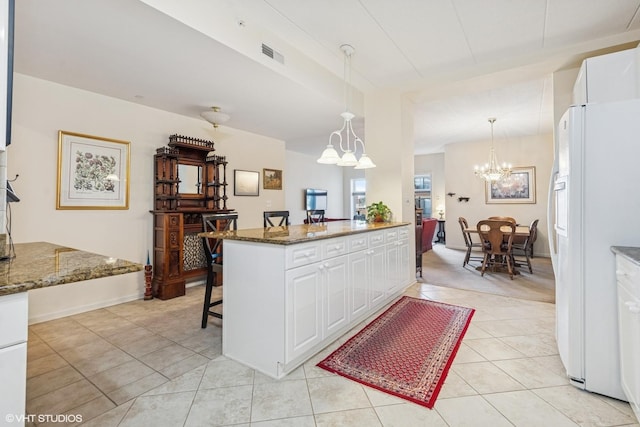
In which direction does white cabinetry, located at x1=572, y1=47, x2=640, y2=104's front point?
to the viewer's left

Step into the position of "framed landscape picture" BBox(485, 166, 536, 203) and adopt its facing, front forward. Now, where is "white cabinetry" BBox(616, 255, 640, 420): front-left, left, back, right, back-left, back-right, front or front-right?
front

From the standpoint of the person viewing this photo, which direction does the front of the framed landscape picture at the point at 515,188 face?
facing the viewer

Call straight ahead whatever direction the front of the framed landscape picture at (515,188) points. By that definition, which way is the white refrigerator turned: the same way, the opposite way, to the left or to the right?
to the right

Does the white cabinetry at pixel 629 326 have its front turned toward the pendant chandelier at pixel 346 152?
yes

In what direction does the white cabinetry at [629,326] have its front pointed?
to the viewer's left

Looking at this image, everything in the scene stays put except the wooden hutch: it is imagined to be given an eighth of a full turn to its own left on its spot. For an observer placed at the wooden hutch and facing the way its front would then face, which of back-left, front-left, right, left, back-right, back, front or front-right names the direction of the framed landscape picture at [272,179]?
front-left

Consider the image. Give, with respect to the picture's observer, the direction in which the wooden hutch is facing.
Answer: facing the viewer and to the right of the viewer

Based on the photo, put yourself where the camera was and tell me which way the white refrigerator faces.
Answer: facing to the left of the viewer

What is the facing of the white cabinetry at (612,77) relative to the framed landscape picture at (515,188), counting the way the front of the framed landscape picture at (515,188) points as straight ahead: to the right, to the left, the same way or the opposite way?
to the right

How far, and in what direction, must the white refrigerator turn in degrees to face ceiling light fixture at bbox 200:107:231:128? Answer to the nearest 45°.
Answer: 0° — it already faces it

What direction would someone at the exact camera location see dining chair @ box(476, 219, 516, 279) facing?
facing away from the viewer

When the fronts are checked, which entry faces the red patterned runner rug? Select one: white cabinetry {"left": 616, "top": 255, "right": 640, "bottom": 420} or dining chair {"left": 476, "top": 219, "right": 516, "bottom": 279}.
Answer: the white cabinetry

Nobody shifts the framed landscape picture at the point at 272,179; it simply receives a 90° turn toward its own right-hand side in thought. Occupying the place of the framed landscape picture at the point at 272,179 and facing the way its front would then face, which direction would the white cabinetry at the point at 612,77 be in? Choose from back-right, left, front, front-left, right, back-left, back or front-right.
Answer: left

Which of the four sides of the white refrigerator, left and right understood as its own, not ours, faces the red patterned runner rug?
front
